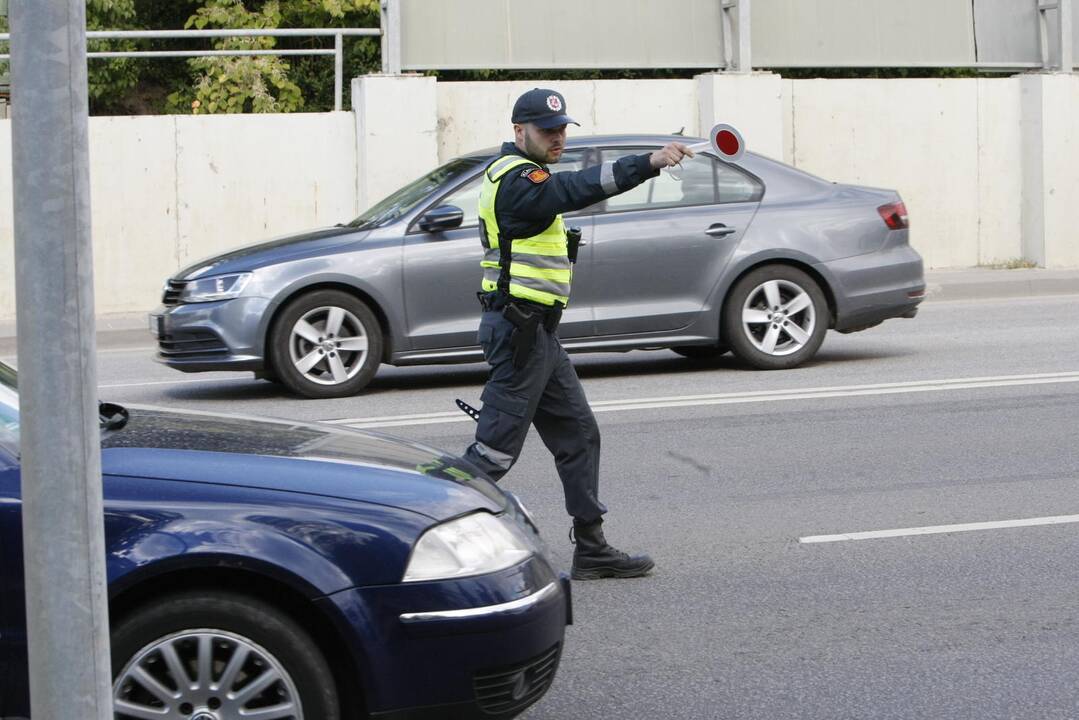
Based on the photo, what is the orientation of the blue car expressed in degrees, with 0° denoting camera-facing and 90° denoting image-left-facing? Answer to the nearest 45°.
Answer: approximately 270°

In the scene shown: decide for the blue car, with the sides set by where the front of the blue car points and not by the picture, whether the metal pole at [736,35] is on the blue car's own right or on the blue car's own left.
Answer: on the blue car's own left

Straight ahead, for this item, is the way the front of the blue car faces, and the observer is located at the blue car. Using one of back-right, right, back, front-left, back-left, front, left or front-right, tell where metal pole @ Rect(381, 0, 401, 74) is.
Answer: left

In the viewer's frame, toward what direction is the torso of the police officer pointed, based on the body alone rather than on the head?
to the viewer's right

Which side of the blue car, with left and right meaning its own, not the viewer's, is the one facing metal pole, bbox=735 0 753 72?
left

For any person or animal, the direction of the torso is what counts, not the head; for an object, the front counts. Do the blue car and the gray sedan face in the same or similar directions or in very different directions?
very different directions

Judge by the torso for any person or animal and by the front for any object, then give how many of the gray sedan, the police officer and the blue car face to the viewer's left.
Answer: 1

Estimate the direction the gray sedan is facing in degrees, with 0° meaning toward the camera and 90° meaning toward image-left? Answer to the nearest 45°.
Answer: approximately 90°

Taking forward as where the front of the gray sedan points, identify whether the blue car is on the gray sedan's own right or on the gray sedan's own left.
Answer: on the gray sedan's own left

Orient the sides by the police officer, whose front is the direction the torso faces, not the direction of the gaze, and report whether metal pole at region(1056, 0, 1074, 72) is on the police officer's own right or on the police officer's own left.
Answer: on the police officer's own left
